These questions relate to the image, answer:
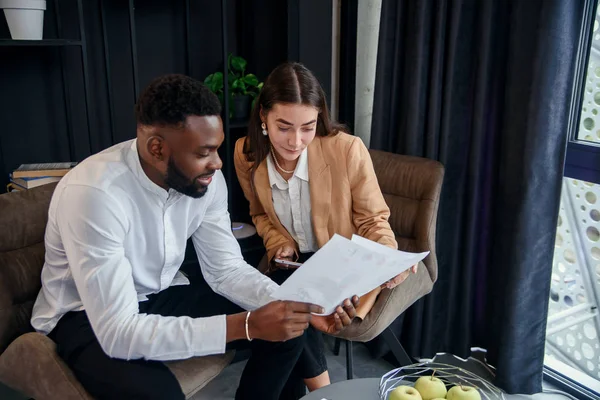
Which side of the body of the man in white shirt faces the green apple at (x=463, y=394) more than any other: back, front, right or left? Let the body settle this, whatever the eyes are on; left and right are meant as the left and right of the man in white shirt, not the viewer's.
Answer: front

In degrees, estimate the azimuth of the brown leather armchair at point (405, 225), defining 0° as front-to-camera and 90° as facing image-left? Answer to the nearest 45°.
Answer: approximately 45°

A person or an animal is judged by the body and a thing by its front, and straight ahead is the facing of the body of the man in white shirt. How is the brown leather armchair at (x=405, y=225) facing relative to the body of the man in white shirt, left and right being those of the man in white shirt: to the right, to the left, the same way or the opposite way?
to the right

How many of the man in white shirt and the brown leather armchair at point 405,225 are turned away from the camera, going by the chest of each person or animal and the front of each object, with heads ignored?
0

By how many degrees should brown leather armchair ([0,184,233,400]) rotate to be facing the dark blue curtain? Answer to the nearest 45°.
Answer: approximately 45° to its left

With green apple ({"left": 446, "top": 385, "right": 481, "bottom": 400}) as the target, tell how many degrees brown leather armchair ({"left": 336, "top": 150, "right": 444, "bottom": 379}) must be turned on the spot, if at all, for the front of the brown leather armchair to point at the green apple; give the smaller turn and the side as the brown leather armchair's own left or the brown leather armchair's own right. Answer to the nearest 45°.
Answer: approximately 45° to the brown leather armchair's own left

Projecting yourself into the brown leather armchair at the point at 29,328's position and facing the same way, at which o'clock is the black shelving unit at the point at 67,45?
The black shelving unit is roughly at 8 o'clock from the brown leather armchair.

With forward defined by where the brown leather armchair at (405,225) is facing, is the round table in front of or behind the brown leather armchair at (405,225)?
in front

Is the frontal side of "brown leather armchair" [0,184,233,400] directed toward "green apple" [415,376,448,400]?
yes

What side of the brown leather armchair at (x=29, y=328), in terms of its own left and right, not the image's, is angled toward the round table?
front

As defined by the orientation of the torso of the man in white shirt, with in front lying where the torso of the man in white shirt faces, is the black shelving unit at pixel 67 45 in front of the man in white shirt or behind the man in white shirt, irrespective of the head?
behind

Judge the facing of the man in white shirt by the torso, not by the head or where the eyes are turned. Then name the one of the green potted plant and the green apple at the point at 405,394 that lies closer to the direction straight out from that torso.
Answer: the green apple
